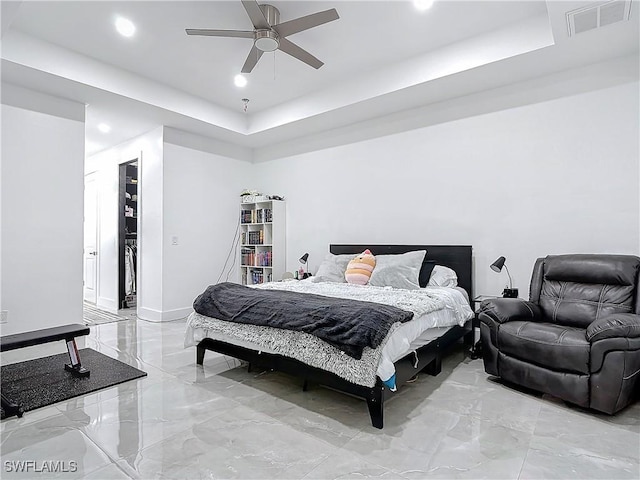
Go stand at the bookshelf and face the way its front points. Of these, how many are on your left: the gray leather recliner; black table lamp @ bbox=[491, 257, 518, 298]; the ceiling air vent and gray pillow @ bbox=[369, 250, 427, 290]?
4

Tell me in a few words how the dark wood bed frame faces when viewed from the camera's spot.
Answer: facing the viewer and to the left of the viewer

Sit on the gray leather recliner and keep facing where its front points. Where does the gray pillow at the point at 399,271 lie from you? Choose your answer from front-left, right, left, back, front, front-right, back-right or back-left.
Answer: front-right

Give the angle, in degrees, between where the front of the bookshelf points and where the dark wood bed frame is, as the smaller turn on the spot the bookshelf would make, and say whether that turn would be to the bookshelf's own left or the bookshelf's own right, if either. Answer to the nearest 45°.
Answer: approximately 45° to the bookshelf's own left

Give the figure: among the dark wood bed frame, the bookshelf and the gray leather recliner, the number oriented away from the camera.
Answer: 0

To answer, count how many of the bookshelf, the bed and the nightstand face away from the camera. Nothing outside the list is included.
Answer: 0

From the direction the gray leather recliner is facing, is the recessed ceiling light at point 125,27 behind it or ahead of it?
ahead

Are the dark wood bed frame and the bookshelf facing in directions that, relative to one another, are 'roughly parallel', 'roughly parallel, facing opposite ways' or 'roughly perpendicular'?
roughly parallel

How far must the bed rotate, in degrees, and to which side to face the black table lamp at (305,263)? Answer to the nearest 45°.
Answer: approximately 135° to its right

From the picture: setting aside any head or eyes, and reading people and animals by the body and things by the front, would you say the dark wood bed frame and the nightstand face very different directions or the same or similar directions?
same or similar directions

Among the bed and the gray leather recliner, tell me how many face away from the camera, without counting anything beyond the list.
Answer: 0

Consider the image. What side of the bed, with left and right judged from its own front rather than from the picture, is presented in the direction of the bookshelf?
right
